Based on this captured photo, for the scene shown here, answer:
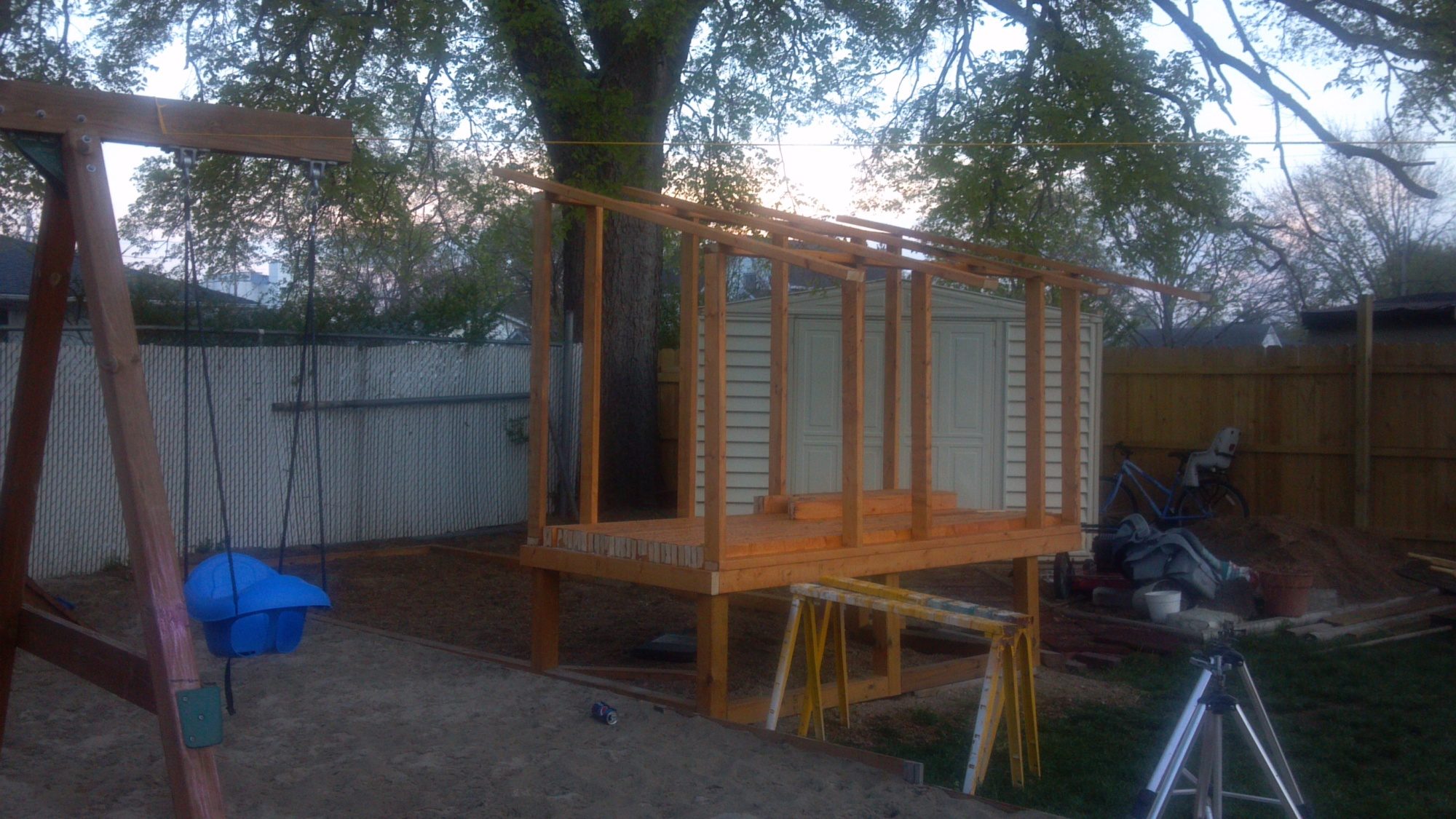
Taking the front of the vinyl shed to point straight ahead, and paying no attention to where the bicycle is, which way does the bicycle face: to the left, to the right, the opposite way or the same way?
to the right

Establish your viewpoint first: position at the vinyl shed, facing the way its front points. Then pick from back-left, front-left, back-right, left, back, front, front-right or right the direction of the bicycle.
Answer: back-left

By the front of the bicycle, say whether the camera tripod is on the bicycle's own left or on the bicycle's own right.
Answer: on the bicycle's own left

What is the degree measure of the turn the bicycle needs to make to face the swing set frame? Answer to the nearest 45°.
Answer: approximately 90° to its left

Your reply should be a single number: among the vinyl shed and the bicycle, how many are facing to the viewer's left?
1

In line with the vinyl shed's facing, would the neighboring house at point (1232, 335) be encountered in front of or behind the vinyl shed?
behind

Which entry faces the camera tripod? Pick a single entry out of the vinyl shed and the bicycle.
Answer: the vinyl shed

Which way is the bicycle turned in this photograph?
to the viewer's left

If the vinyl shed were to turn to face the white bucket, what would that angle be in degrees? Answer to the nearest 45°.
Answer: approximately 45° to its left

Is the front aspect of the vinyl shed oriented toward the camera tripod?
yes

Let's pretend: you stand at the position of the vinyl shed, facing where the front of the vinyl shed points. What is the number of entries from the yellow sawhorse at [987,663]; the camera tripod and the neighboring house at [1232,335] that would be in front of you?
2

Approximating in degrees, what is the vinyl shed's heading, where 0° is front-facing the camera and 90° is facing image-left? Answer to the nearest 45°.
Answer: approximately 0°

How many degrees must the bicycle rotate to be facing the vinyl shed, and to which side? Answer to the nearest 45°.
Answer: approximately 45° to its left
